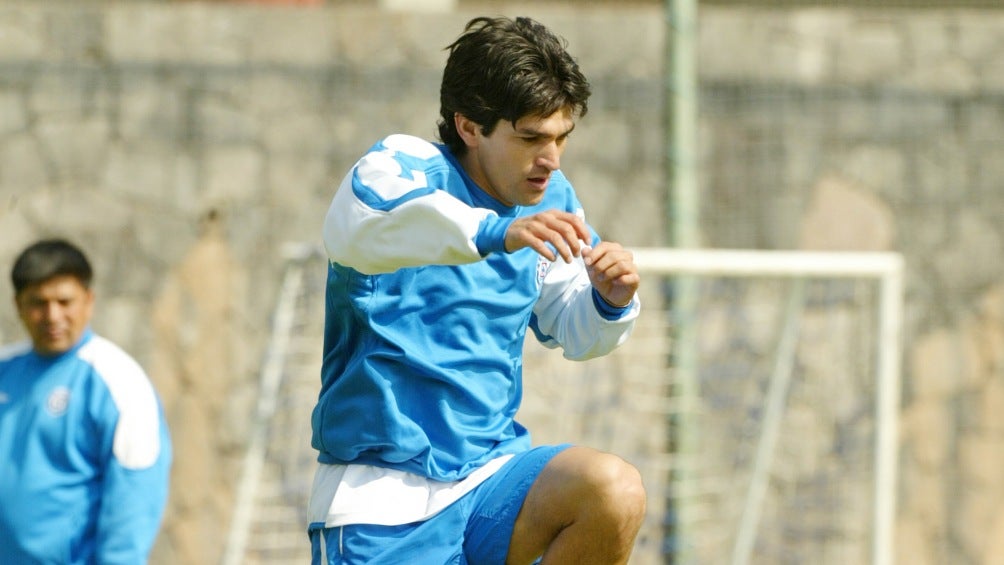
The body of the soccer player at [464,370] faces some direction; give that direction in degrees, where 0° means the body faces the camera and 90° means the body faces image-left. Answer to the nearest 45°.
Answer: approximately 315°

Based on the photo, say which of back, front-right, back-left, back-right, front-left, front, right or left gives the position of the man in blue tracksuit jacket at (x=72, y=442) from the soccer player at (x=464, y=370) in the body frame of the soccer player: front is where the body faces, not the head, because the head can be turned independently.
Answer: back

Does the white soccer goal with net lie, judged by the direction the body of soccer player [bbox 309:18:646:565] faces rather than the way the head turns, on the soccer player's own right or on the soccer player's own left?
on the soccer player's own left
